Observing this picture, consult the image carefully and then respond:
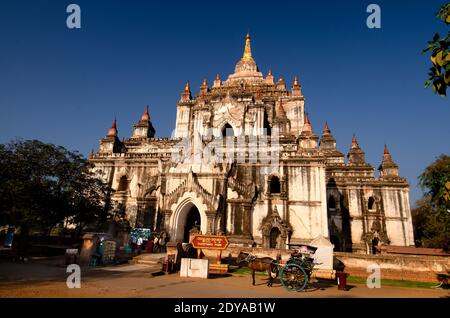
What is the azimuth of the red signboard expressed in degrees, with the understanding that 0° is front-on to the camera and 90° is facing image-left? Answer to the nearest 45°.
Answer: approximately 0°

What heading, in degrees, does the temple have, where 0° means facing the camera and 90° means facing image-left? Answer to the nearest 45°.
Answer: approximately 45°

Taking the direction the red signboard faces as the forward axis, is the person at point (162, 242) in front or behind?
behind

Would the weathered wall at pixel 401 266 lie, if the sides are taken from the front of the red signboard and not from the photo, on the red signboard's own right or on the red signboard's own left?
on the red signboard's own left

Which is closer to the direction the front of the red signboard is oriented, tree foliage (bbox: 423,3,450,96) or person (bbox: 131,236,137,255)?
the tree foliage

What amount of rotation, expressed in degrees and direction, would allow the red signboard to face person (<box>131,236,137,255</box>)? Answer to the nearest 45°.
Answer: approximately 135° to its right
